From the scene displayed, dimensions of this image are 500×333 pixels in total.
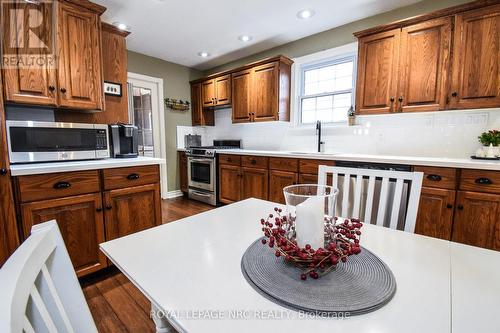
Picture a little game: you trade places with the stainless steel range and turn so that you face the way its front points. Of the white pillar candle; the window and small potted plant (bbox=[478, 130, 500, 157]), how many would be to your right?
0

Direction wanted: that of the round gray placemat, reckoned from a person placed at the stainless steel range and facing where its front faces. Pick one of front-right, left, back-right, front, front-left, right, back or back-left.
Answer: front-left

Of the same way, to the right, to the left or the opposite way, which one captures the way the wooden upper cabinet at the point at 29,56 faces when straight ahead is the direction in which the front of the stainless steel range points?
to the left

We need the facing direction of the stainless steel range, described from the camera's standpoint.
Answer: facing the viewer and to the left of the viewer

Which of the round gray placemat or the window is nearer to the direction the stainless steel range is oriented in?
the round gray placemat

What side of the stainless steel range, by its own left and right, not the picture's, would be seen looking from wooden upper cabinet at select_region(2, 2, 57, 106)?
front

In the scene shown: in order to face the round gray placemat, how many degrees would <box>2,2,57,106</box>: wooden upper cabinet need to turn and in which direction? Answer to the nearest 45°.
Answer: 0° — it already faces it

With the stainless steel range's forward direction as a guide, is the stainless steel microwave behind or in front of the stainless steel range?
in front

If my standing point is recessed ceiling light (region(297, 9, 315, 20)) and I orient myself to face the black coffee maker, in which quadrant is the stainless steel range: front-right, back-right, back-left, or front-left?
front-right

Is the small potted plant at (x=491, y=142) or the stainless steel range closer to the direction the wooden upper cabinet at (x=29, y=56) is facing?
the small potted plant

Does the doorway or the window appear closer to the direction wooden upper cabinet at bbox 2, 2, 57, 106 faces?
the window
